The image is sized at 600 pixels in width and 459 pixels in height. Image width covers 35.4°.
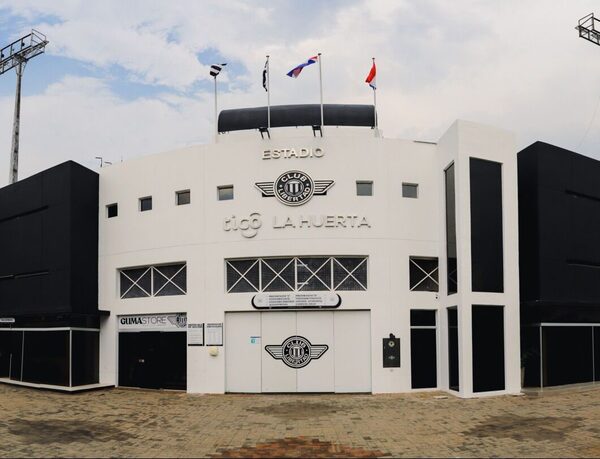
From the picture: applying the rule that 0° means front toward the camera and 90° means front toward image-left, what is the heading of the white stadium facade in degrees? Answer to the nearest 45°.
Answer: approximately 0°

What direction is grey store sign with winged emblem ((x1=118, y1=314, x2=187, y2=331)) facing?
toward the camera
